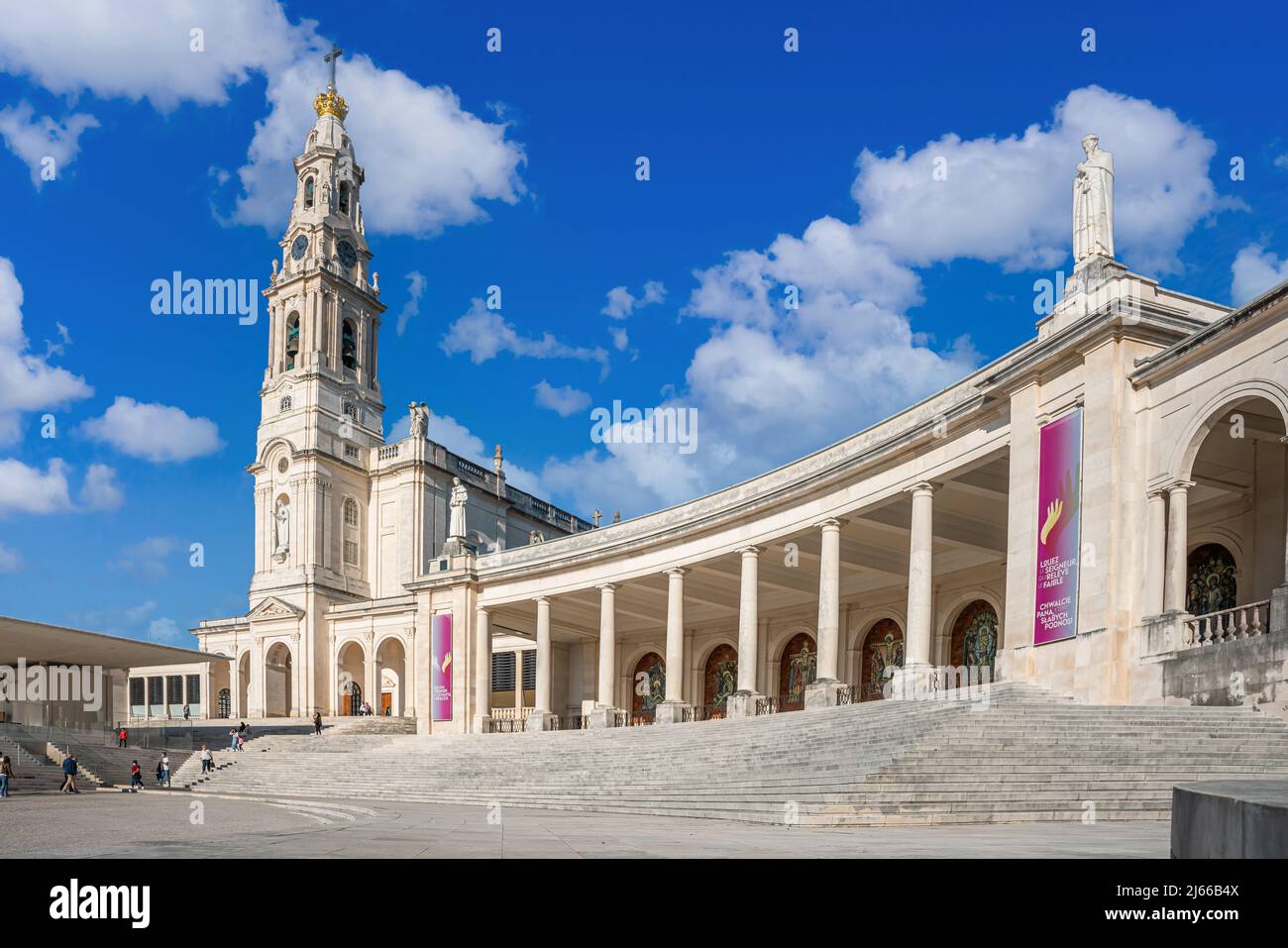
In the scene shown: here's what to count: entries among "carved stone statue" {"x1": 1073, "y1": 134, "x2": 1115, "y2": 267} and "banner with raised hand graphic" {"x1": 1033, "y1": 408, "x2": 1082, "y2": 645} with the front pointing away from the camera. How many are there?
0

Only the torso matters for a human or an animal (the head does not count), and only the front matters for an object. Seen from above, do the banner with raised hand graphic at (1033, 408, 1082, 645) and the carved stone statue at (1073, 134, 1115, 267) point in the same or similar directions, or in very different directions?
same or similar directions

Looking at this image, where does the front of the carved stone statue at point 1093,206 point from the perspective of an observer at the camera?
facing the viewer and to the left of the viewer
